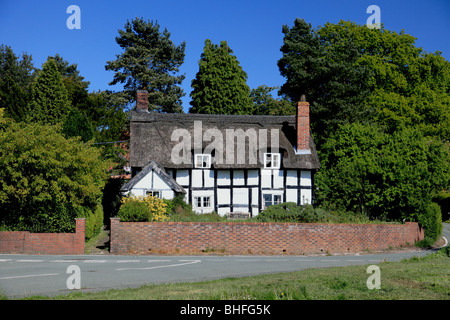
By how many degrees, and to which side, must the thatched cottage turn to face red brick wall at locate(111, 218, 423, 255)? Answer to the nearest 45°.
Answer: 0° — it already faces it

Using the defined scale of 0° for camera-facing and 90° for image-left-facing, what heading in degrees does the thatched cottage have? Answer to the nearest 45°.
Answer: approximately 0°

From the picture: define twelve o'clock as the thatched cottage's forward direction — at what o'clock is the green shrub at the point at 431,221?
The green shrub is roughly at 9 o'clock from the thatched cottage.

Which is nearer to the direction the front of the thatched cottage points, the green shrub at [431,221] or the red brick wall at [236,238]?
the red brick wall

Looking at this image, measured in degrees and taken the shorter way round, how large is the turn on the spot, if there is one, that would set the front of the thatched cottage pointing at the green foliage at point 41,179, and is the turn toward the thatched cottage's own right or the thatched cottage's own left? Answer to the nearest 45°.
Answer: approximately 45° to the thatched cottage's own right

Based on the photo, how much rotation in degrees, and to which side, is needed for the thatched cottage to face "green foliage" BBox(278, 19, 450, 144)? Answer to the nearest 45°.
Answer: approximately 135° to its left

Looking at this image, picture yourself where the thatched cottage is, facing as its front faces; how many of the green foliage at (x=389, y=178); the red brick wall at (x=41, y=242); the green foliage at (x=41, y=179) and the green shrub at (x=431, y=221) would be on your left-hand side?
2
